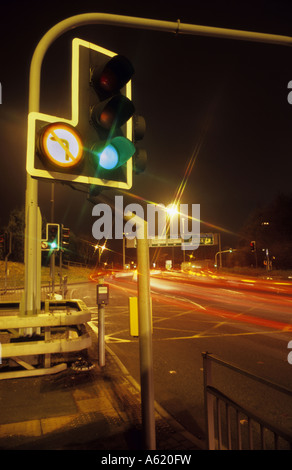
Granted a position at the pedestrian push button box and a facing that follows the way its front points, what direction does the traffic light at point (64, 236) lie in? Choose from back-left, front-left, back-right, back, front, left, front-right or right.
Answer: back

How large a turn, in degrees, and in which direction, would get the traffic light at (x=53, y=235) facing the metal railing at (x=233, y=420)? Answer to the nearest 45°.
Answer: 0° — it already faces it

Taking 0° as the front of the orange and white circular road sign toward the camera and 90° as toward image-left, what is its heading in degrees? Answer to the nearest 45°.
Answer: approximately 315°

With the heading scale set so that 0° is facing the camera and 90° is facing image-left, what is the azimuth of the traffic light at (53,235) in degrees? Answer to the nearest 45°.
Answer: approximately 0°

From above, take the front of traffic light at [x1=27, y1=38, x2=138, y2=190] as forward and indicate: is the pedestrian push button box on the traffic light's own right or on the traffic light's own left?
on the traffic light's own left

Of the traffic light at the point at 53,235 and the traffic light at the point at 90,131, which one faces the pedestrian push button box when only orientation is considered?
the traffic light at the point at 53,235

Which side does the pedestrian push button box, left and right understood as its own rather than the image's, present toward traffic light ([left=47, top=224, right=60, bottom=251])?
back

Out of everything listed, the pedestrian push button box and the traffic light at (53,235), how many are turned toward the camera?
2
